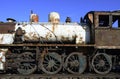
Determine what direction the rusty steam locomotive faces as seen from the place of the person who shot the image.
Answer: facing to the left of the viewer
